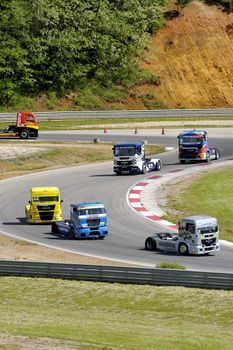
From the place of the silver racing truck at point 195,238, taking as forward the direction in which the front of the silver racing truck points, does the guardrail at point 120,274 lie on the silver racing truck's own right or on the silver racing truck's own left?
on the silver racing truck's own right

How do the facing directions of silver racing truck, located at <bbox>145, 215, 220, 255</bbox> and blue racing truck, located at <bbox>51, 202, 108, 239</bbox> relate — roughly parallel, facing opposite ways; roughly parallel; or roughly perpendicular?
roughly parallel

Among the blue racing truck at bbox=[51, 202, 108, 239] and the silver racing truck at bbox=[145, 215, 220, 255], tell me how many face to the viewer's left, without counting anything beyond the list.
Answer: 0

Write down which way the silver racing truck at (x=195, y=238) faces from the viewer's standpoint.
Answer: facing the viewer and to the right of the viewer

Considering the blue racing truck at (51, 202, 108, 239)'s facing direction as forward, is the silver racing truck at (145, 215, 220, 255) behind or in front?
in front

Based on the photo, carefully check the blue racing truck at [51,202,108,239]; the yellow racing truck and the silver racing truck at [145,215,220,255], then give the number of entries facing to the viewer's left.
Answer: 0

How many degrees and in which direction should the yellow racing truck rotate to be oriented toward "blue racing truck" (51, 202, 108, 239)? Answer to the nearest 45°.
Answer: approximately 45° to its left

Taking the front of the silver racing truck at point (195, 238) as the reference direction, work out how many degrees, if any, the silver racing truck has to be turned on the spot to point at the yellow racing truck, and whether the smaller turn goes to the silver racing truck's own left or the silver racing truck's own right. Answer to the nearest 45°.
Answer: approximately 180°

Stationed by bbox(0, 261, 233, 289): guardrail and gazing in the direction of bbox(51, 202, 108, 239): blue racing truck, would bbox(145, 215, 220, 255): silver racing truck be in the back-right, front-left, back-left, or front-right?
front-right

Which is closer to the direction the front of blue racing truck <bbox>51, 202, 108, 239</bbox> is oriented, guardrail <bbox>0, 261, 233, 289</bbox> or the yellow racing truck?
the guardrail

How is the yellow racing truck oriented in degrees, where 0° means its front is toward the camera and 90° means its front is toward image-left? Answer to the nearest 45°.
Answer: approximately 0°

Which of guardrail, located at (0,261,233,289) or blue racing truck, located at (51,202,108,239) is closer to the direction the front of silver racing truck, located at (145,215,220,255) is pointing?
the guardrail

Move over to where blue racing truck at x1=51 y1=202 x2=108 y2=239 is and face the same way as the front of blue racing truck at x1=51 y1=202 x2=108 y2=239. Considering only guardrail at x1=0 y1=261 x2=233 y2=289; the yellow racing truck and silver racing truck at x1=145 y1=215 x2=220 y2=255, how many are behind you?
1
